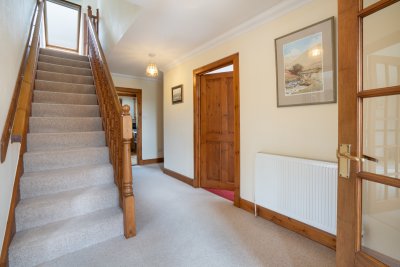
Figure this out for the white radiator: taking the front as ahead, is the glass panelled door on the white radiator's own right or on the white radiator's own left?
on the white radiator's own left

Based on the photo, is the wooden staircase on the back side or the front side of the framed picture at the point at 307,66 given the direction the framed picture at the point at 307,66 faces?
on the front side

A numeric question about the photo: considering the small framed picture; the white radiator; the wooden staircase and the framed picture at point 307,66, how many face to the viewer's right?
0

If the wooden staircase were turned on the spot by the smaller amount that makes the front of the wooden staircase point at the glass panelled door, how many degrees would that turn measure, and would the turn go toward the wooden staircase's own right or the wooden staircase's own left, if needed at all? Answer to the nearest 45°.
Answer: approximately 45° to the wooden staircase's own left

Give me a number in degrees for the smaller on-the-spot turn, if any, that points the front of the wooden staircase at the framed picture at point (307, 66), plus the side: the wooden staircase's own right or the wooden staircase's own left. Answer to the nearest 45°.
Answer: approximately 45° to the wooden staircase's own left

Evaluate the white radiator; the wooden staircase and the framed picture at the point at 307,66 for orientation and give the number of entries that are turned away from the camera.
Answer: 0

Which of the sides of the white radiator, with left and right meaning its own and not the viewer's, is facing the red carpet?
right

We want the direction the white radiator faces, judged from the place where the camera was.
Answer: facing the viewer and to the left of the viewer

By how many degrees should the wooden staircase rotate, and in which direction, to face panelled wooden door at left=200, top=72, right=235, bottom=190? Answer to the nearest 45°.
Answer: approximately 90° to its left

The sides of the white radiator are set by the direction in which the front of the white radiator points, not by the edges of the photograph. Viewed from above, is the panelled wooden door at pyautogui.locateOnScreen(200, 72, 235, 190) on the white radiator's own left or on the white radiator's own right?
on the white radiator's own right

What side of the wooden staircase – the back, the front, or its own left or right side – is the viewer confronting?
front

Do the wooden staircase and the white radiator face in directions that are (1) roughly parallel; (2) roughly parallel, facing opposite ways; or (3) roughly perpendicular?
roughly perpendicular

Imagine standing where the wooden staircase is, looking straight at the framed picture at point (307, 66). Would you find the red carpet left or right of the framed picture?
left

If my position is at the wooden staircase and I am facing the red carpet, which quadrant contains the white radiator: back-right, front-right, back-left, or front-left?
front-right

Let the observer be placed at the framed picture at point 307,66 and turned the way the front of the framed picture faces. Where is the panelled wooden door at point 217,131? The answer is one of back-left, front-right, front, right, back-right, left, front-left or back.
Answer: right
